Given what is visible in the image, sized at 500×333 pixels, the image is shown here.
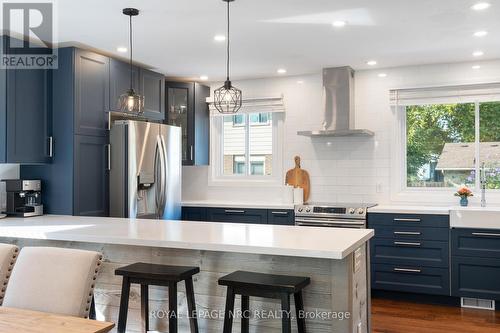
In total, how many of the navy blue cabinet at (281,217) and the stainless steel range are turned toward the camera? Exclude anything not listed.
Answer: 2

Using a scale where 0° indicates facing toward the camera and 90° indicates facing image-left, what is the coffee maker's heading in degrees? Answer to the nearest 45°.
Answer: approximately 315°

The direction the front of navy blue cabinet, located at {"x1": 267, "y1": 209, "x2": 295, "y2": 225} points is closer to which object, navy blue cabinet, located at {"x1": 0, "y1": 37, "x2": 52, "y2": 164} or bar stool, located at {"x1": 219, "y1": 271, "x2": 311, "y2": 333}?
the bar stool

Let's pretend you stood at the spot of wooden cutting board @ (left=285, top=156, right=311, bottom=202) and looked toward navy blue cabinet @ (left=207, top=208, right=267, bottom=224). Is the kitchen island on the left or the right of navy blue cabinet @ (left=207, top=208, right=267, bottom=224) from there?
left

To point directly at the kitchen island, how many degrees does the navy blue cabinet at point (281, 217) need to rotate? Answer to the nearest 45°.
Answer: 0° — it already faces it

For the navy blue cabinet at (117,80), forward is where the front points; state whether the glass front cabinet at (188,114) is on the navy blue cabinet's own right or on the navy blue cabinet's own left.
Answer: on the navy blue cabinet's own left

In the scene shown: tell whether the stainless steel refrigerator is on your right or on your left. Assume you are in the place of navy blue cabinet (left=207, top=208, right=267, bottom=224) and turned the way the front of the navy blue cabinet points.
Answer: on your right
